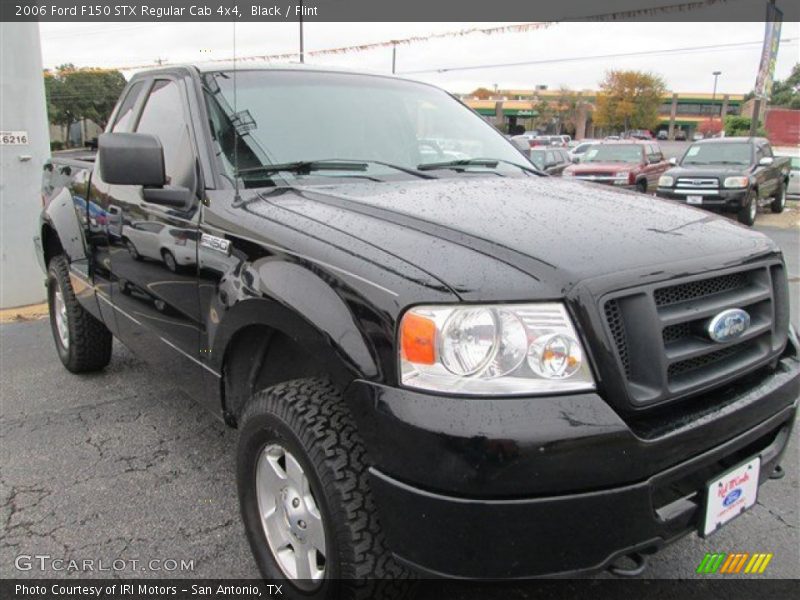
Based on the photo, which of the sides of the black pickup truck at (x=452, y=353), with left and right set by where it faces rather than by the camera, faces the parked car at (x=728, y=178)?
left

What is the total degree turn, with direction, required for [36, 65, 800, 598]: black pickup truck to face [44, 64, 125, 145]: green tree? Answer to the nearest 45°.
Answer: approximately 180°

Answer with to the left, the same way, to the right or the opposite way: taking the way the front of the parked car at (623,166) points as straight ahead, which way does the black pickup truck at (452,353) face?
to the left

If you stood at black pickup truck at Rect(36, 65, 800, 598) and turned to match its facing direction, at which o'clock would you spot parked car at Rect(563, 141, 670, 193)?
The parked car is roughly at 8 o'clock from the black pickup truck.

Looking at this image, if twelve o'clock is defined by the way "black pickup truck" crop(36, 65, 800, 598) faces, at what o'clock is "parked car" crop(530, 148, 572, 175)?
The parked car is roughly at 8 o'clock from the black pickup truck.

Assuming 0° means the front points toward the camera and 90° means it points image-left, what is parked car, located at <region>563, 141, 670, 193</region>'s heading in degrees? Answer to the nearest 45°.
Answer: approximately 45°

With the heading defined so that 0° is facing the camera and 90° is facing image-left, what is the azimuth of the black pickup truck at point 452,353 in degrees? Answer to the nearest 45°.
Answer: approximately 315°

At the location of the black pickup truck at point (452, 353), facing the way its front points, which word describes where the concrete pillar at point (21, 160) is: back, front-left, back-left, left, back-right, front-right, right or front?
back

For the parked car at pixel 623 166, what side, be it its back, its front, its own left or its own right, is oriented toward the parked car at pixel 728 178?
left

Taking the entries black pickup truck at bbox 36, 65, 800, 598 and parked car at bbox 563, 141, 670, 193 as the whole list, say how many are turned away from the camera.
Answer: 0

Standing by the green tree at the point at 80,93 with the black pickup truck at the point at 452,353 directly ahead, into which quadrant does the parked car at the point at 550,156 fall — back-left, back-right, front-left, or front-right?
front-left

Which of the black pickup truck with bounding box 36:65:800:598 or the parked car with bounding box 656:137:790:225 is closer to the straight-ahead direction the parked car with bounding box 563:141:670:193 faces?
the black pickup truck
